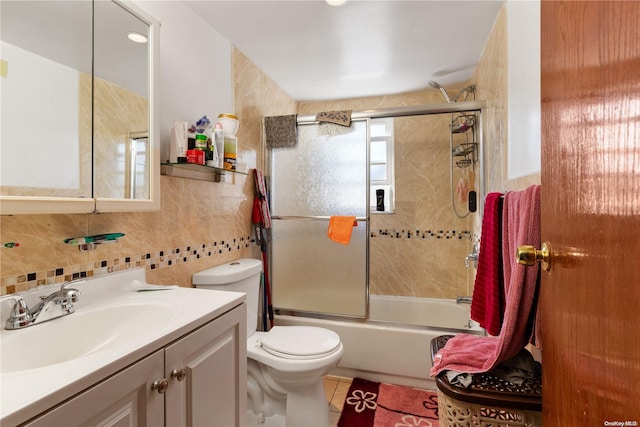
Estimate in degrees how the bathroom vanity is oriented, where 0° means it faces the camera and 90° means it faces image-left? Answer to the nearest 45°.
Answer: approximately 315°

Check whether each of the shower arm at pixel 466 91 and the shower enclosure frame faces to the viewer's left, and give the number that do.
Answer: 1

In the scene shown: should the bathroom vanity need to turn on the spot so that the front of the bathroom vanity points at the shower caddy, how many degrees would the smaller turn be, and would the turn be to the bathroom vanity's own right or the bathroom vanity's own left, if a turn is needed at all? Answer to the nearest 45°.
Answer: approximately 45° to the bathroom vanity's own left

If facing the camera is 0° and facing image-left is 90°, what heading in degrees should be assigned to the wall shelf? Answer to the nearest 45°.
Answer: approximately 315°

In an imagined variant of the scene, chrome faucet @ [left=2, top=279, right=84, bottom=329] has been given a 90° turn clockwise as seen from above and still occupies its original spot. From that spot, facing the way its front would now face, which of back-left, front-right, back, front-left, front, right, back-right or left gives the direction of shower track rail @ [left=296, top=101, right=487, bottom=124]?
back-left

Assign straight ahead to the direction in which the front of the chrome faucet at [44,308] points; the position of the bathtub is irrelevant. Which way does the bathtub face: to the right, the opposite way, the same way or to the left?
to the right

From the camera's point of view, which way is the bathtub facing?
toward the camera

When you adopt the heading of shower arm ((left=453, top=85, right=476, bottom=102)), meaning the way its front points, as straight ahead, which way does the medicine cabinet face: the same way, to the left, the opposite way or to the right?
the opposite way

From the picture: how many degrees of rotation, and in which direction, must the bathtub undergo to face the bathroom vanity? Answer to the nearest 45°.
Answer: approximately 45° to its right

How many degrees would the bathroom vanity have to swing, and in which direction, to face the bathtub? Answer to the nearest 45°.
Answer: approximately 45° to its left

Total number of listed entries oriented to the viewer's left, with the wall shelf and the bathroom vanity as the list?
0

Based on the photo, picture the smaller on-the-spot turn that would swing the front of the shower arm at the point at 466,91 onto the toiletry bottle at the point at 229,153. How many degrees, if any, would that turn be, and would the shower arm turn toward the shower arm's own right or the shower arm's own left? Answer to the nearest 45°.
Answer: approximately 45° to the shower arm's own left

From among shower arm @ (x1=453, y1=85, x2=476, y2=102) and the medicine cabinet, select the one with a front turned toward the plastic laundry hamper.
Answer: the medicine cabinet

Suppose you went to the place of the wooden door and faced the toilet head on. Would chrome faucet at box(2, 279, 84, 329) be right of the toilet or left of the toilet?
left

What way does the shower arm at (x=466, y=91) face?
to the viewer's left

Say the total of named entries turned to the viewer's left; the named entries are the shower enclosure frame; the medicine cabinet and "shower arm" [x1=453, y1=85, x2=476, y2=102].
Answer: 1

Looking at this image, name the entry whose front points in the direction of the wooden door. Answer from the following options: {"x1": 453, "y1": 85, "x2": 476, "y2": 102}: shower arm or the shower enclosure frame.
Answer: the shower enclosure frame

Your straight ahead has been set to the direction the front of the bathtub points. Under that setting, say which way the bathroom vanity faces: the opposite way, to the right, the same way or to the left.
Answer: to the left
